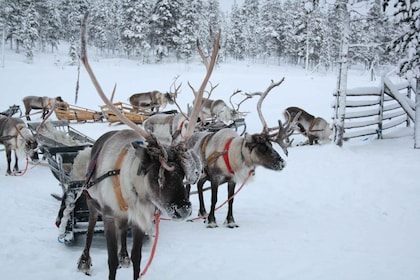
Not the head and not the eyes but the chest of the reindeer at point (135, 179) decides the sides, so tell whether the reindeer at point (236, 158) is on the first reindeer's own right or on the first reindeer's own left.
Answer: on the first reindeer's own left

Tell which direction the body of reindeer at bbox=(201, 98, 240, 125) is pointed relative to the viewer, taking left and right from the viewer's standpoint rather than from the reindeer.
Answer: facing to the right of the viewer

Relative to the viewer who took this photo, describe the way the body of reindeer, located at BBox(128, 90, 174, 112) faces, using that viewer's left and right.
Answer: facing to the right of the viewer

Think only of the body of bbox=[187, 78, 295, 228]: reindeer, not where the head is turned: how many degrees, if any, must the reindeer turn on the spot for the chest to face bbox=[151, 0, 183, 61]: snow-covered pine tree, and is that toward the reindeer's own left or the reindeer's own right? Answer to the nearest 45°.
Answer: approximately 135° to the reindeer's own left

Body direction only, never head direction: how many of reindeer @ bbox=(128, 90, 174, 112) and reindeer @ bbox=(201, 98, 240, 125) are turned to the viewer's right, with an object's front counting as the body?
2

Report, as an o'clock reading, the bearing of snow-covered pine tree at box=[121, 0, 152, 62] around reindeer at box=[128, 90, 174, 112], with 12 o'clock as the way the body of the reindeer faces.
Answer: The snow-covered pine tree is roughly at 9 o'clock from the reindeer.

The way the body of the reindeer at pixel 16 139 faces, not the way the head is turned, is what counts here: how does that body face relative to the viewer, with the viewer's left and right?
facing the viewer and to the right of the viewer
